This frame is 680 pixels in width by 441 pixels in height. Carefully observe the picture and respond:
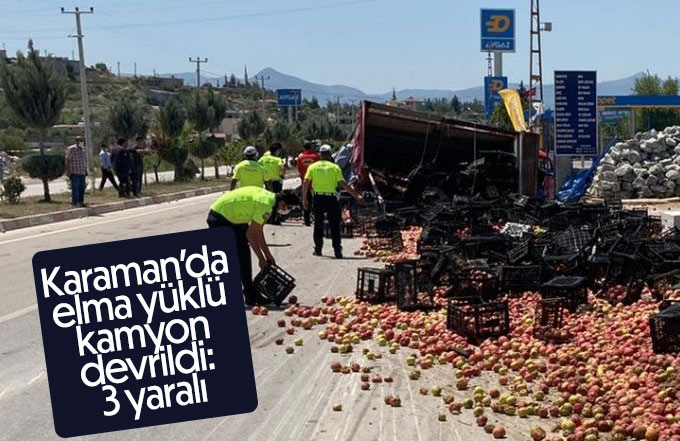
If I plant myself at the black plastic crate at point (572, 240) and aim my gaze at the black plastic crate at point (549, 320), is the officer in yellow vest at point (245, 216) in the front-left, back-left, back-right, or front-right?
front-right

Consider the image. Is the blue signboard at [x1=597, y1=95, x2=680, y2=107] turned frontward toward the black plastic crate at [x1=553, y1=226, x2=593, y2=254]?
yes

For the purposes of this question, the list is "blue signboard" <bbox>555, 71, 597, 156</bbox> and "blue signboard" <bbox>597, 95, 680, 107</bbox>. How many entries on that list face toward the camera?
2

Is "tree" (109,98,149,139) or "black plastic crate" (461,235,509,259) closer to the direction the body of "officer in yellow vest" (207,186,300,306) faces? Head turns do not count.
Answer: the black plastic crate

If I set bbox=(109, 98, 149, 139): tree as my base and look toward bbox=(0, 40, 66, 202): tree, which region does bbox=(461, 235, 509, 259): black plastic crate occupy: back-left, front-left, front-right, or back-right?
front-left

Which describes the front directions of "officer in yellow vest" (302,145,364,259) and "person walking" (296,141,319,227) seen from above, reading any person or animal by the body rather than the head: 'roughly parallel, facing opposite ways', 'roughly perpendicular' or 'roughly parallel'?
roughly parallel

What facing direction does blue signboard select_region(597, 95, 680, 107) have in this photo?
toward the camera

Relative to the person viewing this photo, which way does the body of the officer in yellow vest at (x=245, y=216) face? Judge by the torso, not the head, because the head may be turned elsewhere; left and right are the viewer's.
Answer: facing to the right of the viewer

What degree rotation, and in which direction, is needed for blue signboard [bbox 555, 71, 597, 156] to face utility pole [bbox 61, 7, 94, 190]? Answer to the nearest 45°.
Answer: approximately 135° to its right

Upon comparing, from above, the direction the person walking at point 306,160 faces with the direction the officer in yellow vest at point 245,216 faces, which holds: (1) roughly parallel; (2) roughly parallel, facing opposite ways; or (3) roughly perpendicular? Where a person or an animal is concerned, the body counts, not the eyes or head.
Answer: roughly perpendicular
